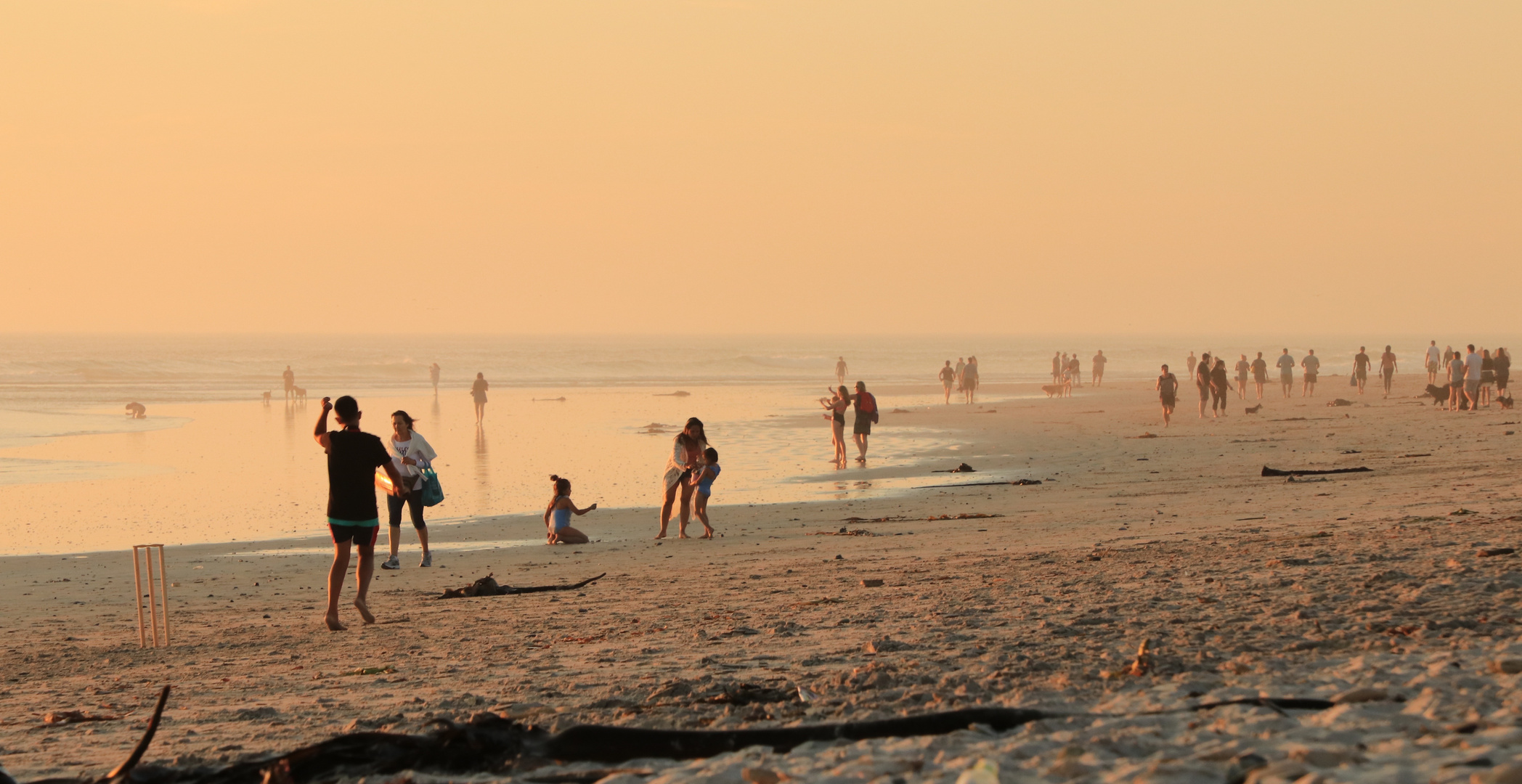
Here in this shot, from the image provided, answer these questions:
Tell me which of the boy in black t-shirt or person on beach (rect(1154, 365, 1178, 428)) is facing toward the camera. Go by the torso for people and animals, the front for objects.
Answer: the person on beach

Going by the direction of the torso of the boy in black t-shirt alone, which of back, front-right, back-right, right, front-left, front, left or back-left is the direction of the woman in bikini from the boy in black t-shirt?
front

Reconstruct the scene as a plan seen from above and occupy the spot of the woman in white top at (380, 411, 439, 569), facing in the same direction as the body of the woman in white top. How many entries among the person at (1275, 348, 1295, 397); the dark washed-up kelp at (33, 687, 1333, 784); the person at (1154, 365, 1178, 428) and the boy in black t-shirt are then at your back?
2

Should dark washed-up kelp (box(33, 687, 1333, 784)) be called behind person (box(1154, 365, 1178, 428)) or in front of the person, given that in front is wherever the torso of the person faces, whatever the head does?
in front

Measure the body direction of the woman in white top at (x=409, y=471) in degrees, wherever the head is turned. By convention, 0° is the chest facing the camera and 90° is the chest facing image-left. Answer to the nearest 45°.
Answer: approximately 45°

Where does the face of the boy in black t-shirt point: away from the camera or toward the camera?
away from the camera

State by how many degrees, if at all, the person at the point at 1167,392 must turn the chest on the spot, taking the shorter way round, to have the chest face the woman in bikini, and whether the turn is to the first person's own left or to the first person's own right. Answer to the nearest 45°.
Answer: approximately 45° to the first person's own right

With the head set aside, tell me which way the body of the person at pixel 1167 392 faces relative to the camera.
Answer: toward the camera

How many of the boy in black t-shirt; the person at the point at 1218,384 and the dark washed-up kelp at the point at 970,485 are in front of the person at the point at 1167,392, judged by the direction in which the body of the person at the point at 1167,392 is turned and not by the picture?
2

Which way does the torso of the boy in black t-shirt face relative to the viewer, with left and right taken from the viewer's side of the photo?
facing away from the viewer and to the left of the viewer

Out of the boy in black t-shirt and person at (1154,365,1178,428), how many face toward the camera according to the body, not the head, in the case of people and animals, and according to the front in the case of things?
1
